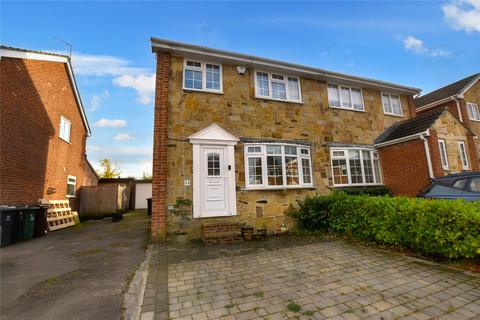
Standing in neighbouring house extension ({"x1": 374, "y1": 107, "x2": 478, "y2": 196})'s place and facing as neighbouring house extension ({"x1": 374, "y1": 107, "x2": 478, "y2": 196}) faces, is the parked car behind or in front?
in front

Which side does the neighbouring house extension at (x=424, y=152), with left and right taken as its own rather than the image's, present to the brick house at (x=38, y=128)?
right

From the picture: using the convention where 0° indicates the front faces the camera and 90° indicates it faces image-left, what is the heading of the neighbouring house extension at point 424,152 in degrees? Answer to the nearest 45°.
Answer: approximately 315°

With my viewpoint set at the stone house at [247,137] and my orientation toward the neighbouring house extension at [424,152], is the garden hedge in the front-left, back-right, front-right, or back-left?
front-right

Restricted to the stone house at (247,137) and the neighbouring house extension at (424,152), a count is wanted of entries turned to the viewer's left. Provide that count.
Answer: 0

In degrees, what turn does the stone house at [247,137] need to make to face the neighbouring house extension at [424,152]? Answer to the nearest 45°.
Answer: approximately 90° to its left

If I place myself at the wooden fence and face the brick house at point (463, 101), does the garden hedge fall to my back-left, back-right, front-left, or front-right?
front-right

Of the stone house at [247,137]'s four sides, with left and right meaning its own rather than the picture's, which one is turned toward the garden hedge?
front

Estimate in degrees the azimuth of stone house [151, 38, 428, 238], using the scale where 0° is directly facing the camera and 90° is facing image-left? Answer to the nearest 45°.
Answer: approximately 315°

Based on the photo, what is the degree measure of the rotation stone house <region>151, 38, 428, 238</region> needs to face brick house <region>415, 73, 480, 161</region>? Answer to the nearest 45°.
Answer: approximately 90° to its left

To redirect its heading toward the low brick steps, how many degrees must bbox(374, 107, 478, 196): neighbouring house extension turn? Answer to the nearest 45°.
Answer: approximately 90° to its right

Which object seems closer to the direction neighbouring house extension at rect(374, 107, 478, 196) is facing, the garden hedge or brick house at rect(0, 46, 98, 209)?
the garden hedge

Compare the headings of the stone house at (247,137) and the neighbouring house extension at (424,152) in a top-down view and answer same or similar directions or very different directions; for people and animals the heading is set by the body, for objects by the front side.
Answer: same or similar directions

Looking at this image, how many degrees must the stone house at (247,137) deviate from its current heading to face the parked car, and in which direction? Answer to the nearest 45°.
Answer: approximately 45° to its left
